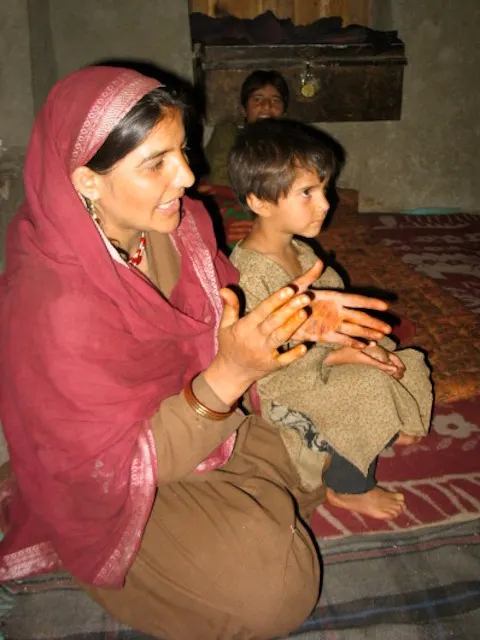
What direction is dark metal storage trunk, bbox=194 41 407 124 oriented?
toward the camera

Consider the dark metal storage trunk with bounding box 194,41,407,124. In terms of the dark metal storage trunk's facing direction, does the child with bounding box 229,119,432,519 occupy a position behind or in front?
in front

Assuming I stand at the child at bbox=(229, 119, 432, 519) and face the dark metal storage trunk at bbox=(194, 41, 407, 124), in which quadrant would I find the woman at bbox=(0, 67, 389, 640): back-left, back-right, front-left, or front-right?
back-left

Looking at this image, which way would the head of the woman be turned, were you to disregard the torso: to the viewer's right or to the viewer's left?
to the viewer's right

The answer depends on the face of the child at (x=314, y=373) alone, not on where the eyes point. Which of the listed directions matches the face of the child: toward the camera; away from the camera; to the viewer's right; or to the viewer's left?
to the viewer's right

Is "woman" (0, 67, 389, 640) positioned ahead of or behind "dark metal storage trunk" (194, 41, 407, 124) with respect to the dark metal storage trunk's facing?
ahead
